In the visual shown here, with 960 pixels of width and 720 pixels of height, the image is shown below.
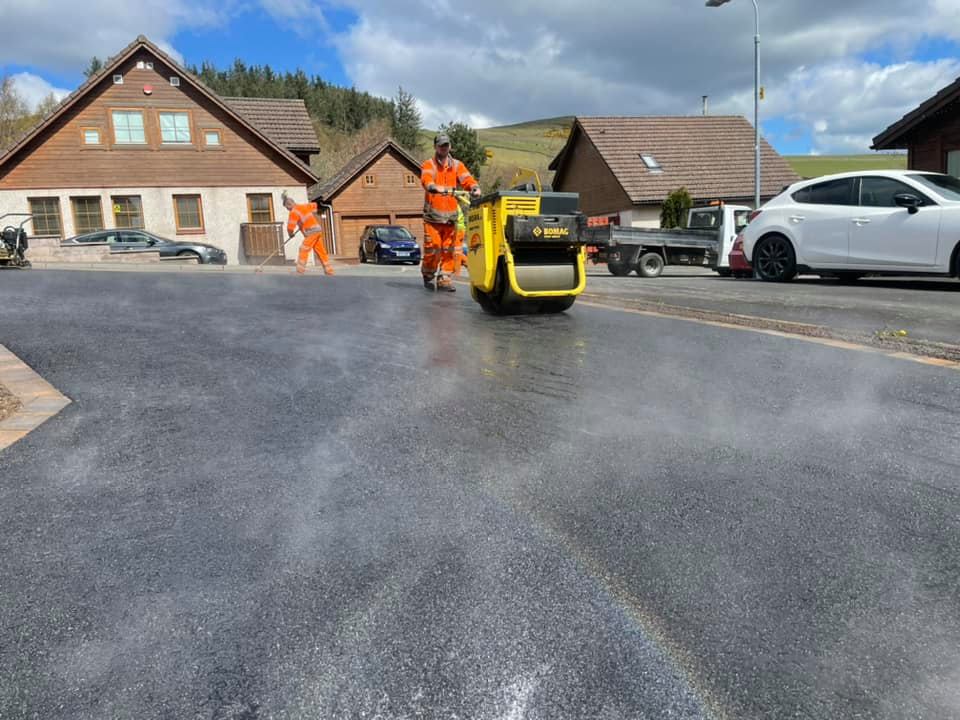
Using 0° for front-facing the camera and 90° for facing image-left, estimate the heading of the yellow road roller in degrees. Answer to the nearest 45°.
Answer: approximately 315°

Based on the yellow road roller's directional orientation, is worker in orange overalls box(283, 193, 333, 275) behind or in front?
behind

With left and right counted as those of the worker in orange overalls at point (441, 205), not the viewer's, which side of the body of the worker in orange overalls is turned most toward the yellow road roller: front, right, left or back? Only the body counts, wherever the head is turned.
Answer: front

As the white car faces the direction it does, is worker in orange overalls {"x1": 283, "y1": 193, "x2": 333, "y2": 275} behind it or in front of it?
behind

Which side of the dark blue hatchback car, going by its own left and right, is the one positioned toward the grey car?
right

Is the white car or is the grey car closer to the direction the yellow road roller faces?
the white car

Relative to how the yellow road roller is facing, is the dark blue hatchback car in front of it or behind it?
behind

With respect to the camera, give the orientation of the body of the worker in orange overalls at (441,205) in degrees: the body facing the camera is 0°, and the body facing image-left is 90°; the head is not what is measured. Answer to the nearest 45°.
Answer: approximately 315°

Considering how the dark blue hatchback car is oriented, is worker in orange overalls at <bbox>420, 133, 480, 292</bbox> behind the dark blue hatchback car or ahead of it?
ahead

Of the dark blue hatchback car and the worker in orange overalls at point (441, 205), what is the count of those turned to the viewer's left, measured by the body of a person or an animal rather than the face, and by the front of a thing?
0

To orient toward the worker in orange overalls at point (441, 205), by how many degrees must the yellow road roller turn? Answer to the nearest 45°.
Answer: approximately 180°

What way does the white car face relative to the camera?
to the viewer's right
